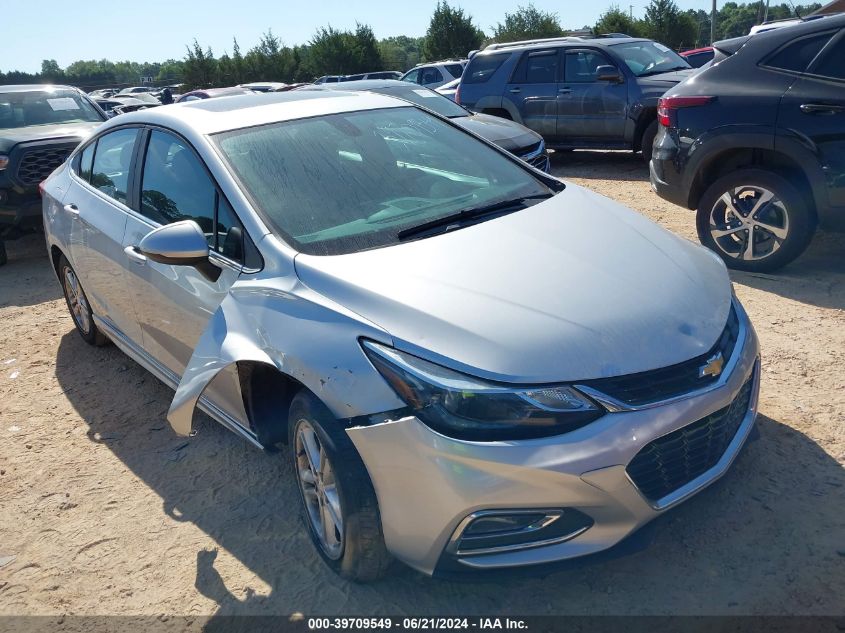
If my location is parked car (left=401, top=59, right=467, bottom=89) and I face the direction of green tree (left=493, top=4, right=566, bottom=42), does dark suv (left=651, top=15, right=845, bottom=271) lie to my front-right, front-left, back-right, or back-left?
back-right

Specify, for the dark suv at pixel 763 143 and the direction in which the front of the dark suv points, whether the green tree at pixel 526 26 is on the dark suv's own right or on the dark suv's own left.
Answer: on the dark suv's own left

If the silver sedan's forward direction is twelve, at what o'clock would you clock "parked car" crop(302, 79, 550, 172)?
The parked car is roughly at 8 o'clock from the silver sedan.

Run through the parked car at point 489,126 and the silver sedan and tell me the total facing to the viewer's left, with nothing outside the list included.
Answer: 0

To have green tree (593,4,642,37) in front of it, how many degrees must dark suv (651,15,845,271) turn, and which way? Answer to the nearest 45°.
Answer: approximately 90° to its left

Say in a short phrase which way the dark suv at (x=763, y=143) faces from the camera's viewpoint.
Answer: facing to the right of the viewer

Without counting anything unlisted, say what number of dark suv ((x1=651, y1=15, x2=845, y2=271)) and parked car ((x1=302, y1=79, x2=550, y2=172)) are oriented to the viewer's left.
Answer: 0
